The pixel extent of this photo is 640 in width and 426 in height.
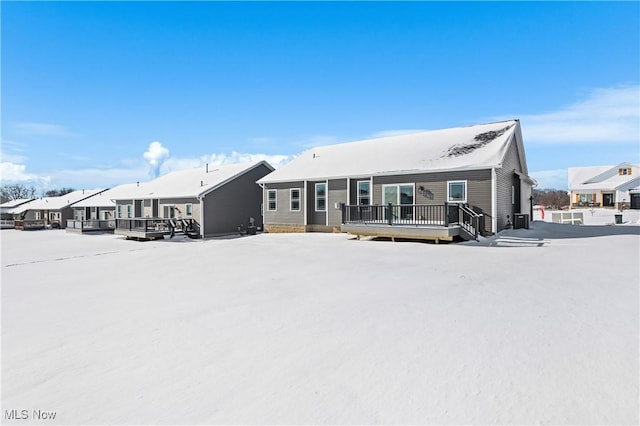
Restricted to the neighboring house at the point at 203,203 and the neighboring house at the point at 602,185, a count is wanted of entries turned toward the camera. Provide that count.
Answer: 1

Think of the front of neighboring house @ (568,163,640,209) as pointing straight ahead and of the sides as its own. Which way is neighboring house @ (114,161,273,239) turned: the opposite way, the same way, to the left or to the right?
the opposite way

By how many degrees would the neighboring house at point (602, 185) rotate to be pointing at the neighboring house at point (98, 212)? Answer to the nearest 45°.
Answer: approximately 45° to its right

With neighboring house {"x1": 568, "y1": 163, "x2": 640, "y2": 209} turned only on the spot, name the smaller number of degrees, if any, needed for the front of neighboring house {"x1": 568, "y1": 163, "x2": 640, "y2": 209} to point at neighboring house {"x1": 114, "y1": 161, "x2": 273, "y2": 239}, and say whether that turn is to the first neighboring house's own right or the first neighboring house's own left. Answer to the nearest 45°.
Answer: approximately 45° to the first neighboring house's own right

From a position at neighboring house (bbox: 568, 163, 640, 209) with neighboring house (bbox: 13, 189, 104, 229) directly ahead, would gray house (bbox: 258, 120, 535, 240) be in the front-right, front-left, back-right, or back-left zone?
front-left

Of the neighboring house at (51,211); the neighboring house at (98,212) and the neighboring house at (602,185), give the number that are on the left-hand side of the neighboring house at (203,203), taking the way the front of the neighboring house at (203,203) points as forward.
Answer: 2

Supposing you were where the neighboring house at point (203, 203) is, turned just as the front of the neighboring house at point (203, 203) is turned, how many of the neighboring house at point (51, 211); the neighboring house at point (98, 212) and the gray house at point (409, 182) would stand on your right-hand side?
1

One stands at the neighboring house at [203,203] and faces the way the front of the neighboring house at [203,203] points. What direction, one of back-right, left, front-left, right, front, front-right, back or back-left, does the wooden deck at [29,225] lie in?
left

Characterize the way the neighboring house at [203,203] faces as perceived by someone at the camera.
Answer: facing away from the viewer and to the right of the viewer

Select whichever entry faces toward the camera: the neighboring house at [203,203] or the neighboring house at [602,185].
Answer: the neighboring house at [602,185]

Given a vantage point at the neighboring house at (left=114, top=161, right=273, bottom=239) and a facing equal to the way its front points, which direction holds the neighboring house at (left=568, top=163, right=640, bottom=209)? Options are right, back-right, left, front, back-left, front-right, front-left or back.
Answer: front-right

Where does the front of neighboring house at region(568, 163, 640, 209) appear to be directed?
toward the camera

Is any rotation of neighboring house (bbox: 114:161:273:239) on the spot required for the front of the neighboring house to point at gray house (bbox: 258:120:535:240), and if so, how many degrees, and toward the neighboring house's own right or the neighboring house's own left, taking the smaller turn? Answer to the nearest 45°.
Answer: approximately 90° to the neighboring house's own right

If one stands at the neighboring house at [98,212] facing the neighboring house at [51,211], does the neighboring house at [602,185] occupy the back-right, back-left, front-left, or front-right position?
back-right

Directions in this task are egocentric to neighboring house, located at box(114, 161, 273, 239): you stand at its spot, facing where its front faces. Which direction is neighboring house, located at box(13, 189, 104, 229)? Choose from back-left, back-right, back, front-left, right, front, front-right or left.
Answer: left
